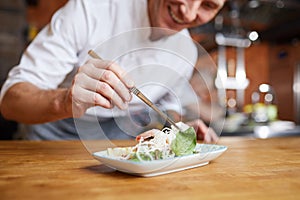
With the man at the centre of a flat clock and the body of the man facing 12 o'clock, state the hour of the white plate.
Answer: The white plate is roughly at 1 o'clock from the man.

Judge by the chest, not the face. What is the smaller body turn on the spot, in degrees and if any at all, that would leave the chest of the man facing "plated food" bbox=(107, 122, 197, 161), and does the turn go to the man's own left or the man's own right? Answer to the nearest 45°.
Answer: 0° — they already face it

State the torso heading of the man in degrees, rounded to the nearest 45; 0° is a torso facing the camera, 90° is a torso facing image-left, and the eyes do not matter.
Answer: approximately 315°
